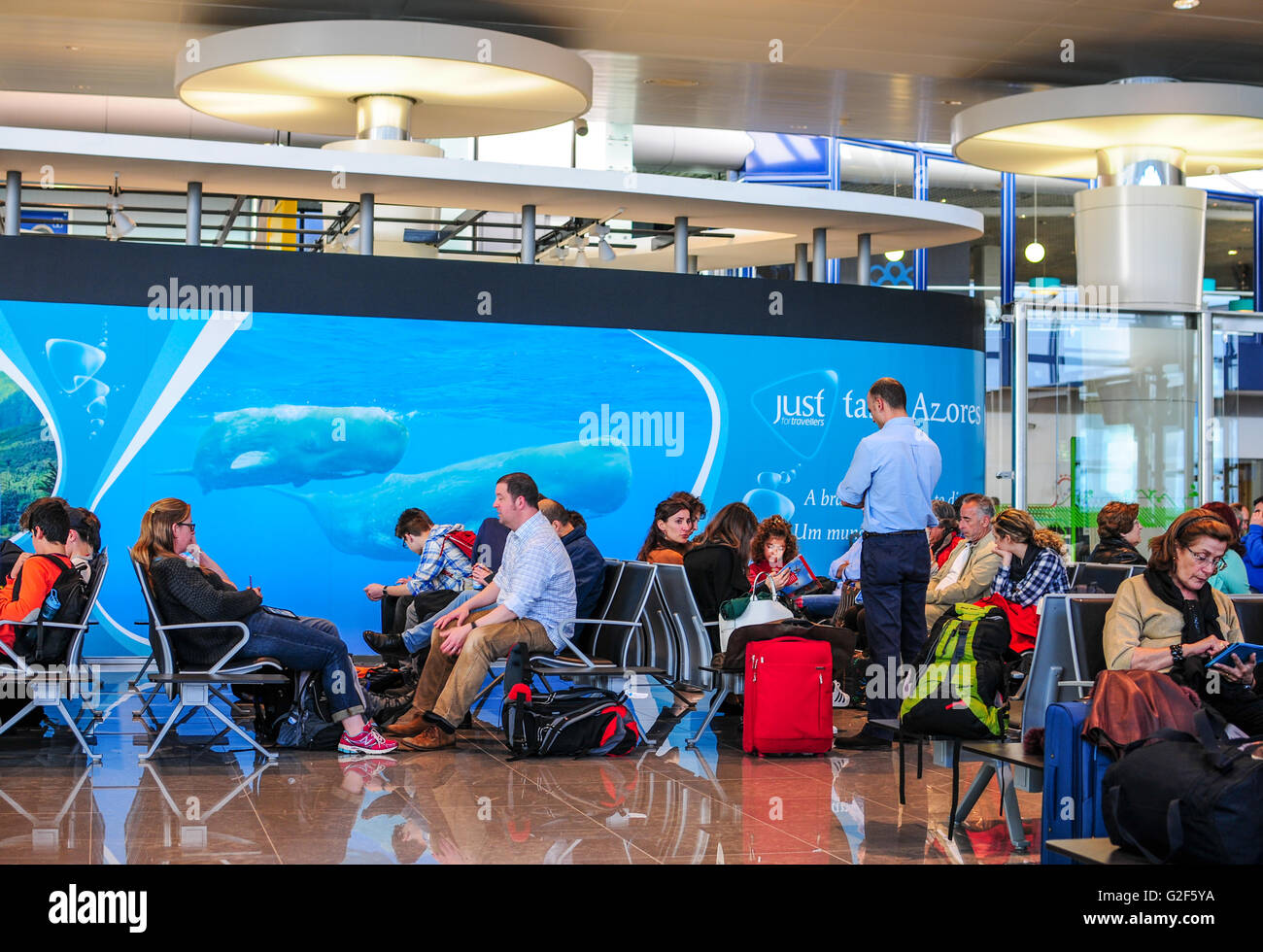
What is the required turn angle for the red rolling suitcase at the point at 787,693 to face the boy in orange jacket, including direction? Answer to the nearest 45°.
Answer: approximately 90° to its right

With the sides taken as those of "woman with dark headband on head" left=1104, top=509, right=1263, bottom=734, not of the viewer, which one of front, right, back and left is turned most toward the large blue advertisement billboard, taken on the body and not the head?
back

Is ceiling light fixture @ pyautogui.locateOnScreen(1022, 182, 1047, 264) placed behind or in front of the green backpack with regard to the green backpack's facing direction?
behind

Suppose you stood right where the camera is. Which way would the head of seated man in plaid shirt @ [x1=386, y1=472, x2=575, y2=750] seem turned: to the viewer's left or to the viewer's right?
to the viewer's left

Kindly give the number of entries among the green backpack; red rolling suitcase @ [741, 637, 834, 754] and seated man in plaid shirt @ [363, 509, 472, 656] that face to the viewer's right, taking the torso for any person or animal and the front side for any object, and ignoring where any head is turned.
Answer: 0

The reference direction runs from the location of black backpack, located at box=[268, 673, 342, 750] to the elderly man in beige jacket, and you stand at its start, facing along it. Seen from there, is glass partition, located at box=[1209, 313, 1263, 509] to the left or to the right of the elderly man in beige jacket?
left

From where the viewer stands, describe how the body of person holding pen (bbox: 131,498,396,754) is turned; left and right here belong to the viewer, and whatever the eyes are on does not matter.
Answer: facing to the right of the viewer

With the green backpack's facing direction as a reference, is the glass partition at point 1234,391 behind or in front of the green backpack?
behind

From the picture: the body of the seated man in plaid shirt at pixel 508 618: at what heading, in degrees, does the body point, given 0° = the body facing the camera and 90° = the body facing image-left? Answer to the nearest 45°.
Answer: approximately 90°

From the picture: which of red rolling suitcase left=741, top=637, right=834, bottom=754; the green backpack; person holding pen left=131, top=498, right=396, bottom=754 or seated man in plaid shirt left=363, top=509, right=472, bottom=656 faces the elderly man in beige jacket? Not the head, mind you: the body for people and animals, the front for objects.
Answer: the person holding pen

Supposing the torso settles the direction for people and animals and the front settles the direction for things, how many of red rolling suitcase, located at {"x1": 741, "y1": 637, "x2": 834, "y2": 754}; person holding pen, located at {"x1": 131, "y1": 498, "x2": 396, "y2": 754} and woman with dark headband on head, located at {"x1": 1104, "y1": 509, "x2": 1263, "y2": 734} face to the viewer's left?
0

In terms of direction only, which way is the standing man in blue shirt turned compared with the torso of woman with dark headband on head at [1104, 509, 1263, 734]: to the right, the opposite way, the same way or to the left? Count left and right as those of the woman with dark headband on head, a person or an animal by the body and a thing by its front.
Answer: the opposite way
